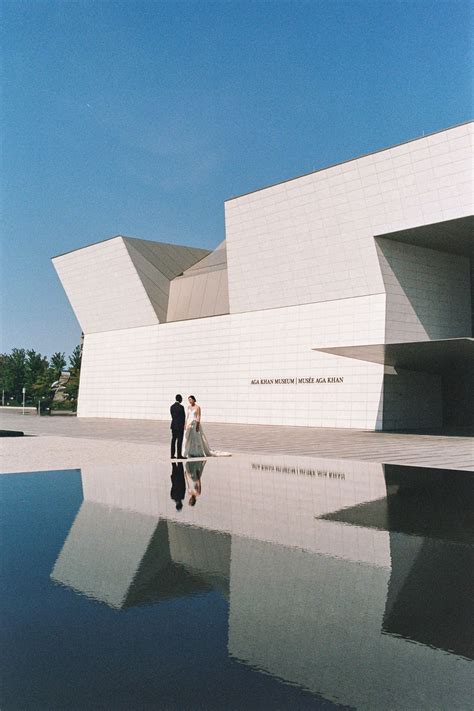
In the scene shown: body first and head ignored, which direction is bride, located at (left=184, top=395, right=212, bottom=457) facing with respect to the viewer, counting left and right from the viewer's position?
facing the viewer and to the left of the viewer

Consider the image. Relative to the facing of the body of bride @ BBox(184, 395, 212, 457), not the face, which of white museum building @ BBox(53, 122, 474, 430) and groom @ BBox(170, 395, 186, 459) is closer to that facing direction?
the groom

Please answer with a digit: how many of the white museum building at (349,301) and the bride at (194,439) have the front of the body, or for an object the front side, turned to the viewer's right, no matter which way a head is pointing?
0

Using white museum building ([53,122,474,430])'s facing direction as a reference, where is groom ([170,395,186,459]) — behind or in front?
in front

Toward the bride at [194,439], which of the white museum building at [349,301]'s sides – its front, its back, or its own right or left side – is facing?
front

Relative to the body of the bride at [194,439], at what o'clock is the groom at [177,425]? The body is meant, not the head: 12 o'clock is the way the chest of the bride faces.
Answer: The groom is roughly at 12 o'clock from the bride.

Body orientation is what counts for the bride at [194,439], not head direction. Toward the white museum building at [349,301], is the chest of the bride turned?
no
